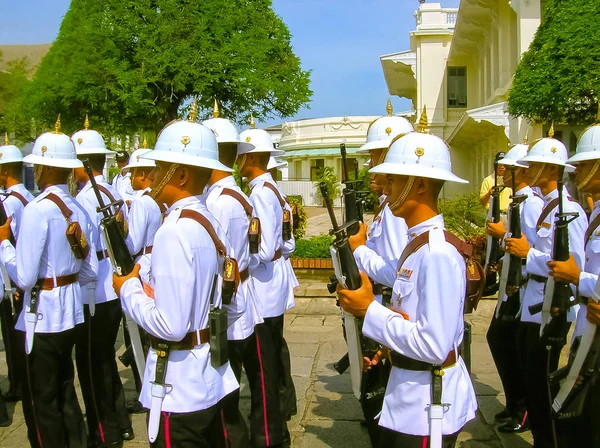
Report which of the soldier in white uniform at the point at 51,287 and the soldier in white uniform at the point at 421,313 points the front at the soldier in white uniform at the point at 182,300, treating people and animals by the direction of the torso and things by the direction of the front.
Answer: the soldier in white uniform at the point at 421,313

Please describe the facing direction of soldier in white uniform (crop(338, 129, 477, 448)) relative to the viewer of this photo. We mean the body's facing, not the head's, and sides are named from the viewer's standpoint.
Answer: facing to the left of the viewer

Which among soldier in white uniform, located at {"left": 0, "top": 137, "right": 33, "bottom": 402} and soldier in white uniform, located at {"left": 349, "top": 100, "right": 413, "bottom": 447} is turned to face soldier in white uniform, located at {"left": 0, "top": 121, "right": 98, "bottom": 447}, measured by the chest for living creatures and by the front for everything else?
soldier in white uniform, located at {"left": 349, "top": 100, "right": 413, "bottom": 447}

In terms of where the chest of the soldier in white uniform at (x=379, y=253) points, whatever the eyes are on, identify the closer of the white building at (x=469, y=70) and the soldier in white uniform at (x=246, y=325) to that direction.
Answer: the soldier in white uniform

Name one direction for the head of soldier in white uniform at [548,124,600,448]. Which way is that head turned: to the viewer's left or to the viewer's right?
to the viewer's left

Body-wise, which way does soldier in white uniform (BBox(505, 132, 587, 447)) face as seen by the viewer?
to the viewer's left

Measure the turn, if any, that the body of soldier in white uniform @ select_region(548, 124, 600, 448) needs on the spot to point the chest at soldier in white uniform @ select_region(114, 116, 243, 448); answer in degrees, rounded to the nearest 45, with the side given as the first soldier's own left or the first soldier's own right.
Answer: approximately 45° to the first soldier's own left

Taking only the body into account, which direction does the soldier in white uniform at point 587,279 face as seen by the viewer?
to the viewer's left

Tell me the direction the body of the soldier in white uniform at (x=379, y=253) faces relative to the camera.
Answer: to the viewer's left

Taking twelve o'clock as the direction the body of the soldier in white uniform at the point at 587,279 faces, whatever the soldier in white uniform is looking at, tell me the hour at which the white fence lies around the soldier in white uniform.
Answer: The white fence is roughly at 2 o'clock from the soldier in white uniform.
